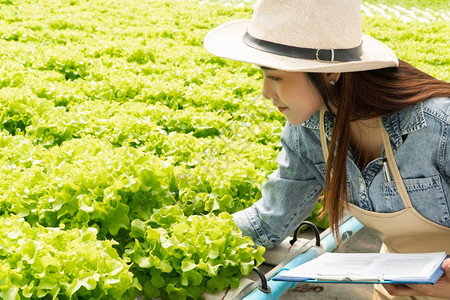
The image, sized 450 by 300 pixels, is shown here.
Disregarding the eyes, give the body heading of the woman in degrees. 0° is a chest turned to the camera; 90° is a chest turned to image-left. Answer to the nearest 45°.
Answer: approximately 45°

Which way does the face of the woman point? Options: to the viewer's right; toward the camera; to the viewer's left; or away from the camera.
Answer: to the viewer's left
